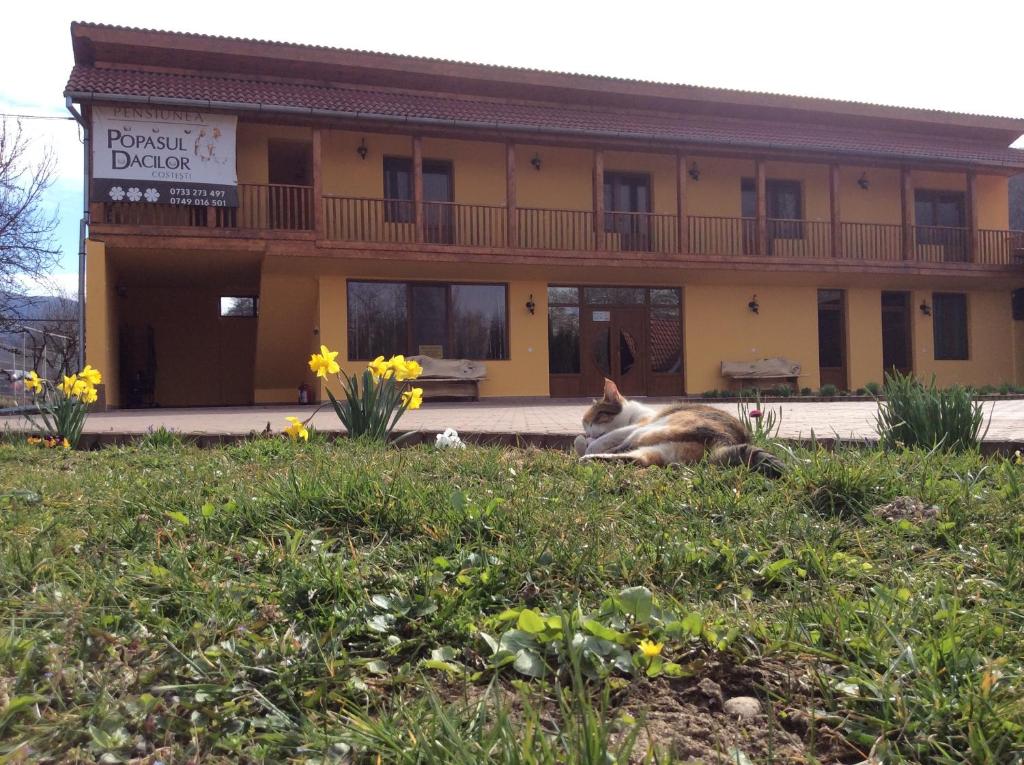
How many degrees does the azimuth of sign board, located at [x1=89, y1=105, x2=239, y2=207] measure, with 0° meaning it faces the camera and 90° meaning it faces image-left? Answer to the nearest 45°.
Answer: approximately 0°

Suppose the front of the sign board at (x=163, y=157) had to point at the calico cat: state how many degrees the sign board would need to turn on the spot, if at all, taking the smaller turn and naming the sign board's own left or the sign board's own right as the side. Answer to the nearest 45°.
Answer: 0° — it already faces it

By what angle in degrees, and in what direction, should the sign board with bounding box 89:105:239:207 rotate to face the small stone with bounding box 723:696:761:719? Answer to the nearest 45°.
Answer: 0° — it already faces it

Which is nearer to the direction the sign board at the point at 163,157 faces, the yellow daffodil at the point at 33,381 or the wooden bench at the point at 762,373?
the yellow daffodil

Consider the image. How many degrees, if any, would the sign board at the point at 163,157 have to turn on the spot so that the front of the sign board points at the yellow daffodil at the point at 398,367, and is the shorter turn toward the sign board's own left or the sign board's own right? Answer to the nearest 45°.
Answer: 0° — it already faces it

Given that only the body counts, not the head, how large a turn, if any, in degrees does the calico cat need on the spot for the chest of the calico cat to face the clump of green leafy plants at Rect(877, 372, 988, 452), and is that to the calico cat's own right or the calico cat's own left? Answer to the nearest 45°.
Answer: approximately 135° to the calico cat's own right

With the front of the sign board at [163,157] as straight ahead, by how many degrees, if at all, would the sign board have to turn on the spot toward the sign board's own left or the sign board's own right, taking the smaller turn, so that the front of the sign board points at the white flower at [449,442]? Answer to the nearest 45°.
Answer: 0° — it already faces it

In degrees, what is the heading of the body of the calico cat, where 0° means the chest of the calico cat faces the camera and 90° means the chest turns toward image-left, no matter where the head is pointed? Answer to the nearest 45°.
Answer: approximately 90°

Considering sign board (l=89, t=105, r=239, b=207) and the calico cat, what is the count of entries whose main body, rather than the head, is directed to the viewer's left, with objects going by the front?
1
